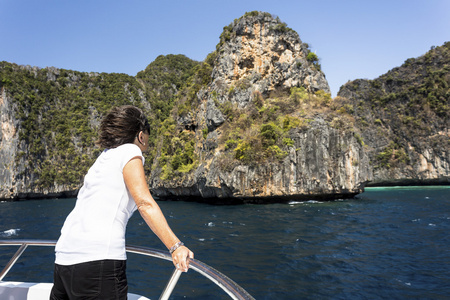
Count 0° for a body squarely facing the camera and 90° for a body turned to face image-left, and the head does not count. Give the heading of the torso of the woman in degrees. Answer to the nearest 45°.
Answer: approximately 225°

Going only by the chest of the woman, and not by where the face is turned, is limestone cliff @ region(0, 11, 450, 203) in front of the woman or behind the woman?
in front

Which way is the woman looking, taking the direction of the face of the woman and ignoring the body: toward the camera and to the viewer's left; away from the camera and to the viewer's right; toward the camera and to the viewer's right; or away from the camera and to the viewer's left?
away from the camera and to the viewer's right

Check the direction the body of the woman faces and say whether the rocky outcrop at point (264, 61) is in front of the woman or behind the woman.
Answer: in front

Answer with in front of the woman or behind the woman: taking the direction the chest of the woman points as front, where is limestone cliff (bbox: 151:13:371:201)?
in front
